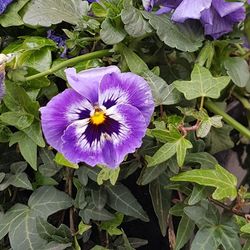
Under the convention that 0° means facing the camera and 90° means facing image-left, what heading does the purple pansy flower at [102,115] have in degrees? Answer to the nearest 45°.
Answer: approximately 0°
